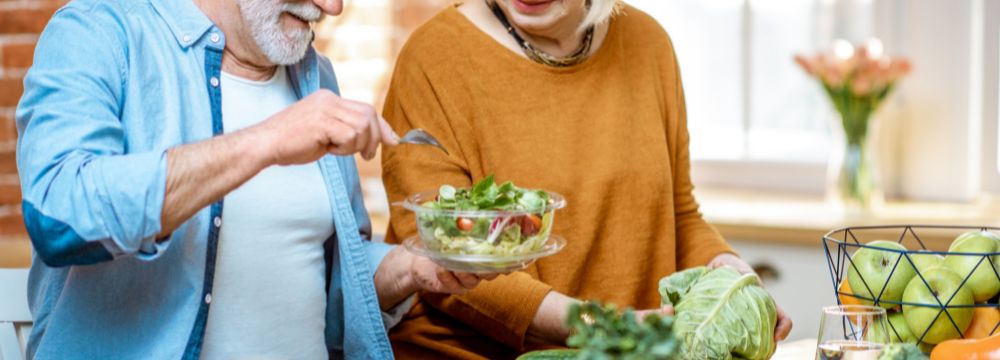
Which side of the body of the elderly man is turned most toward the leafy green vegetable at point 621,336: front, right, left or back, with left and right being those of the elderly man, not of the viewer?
front

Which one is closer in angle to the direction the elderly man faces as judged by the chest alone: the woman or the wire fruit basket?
the wire fruit basket

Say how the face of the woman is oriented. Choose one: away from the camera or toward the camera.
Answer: toward the camera

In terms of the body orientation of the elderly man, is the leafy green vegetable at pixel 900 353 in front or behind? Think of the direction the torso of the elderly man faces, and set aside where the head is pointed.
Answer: in front

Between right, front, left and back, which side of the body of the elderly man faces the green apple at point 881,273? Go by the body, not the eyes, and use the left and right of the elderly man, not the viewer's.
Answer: front

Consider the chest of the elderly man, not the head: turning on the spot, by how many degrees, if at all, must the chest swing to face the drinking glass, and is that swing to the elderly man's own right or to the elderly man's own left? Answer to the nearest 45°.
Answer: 0° — they already face it

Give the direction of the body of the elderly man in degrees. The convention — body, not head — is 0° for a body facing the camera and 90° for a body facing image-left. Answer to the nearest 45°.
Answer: approximately 315°
